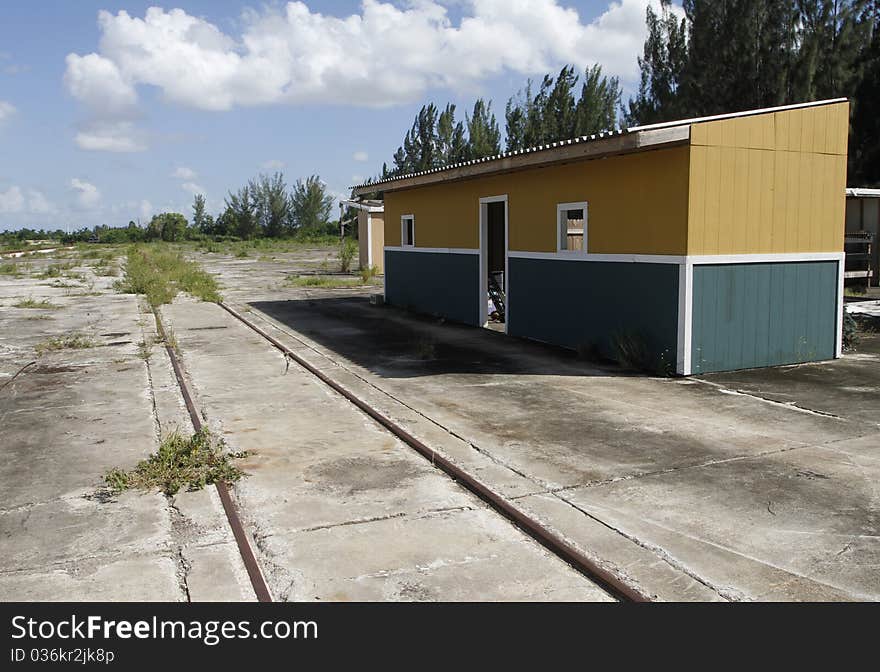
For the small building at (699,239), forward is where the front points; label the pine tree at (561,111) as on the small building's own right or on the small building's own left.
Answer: on the small building's own right

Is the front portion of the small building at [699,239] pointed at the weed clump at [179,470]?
no

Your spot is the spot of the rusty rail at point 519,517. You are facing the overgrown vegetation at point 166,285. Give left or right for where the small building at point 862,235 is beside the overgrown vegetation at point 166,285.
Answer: right

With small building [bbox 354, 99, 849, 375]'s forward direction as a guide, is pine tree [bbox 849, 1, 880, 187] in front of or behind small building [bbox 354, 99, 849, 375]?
behind

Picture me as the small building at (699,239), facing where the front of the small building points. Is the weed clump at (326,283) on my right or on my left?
on my right

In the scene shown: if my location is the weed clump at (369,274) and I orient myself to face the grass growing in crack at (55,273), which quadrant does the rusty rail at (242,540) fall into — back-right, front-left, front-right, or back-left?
back-left

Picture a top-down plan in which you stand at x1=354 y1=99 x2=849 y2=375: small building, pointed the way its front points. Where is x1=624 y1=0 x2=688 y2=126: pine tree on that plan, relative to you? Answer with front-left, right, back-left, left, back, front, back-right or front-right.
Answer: back-right

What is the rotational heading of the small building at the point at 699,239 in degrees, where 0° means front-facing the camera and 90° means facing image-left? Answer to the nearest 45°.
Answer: approximately 45°

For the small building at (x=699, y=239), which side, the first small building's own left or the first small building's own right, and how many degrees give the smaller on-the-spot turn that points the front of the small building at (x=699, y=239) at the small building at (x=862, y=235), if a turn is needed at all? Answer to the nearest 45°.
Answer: approximately 180°

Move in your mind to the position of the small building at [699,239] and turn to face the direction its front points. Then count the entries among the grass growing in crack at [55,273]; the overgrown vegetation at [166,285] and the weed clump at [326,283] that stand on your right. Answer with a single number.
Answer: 3

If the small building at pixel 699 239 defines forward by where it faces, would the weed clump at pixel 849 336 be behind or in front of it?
behind

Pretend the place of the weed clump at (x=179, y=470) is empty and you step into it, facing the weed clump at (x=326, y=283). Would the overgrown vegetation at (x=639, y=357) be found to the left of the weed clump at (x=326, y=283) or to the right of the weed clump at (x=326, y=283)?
right
